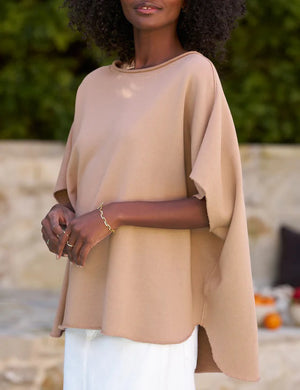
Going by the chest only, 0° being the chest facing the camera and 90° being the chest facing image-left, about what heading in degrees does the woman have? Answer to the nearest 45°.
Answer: approximately 45°

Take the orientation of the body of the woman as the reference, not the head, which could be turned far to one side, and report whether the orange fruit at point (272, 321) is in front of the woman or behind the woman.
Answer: behind

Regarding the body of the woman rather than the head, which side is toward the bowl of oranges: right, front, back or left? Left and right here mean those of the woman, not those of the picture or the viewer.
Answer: back

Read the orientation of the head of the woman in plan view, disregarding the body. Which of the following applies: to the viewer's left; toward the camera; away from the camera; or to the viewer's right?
toward the camera
